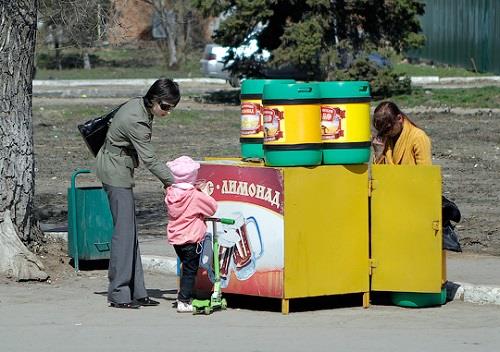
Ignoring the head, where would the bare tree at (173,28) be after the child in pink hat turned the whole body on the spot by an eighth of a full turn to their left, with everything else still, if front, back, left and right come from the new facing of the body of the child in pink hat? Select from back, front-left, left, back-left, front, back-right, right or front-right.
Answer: front

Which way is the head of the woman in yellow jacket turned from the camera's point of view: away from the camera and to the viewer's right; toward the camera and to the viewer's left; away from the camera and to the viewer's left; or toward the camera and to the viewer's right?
toward the camera and to the viewer's left

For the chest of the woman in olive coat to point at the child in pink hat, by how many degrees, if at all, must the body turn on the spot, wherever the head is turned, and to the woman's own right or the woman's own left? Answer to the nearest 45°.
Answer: approximately 45° to the woman's own right

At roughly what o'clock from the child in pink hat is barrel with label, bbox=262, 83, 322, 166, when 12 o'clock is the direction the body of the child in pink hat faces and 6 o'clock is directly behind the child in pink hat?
The barrel with label is roughly at 2 o'clock from the child in pink hat.

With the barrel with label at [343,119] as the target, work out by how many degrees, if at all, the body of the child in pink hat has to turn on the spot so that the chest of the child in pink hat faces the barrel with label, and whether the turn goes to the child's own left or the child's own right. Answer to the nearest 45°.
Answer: approximately 45° to the child's own right

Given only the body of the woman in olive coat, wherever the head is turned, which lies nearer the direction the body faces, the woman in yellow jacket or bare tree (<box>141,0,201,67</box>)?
the woman in yellow jacket

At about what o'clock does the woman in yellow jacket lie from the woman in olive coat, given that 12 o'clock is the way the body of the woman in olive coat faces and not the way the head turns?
The woman in yellow jacket is roughly at 12 o'clock from the woman in olive coat.

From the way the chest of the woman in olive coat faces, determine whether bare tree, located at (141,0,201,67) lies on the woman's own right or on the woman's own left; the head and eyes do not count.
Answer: on the woman's own left

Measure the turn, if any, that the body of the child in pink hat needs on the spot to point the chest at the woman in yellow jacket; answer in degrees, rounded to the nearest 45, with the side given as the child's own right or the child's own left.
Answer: approximately 45° to the child's own right

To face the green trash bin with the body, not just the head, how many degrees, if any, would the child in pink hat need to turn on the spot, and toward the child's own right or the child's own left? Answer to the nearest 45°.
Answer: approximately 90° to the child's own left

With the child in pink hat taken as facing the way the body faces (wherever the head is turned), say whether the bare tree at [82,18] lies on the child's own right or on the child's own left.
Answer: on the child's own left

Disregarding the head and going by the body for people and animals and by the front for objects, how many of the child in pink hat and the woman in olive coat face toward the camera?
0

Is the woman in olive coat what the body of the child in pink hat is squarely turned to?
no

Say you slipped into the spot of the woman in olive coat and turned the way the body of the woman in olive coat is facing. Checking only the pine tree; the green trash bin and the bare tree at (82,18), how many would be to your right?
0

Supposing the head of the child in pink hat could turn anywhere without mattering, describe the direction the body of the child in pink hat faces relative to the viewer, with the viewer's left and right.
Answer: facing away from the viewer and to the right of the viewer

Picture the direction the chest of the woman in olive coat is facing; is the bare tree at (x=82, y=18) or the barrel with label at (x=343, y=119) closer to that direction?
the barrel with label

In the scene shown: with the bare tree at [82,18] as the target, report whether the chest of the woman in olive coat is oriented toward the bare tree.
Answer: no

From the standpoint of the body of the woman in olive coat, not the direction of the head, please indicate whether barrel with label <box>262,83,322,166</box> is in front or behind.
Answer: in front

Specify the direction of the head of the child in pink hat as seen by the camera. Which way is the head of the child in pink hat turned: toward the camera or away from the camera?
away from the camera

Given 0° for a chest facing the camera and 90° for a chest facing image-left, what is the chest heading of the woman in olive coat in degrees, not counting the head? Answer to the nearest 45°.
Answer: approximately 270°
